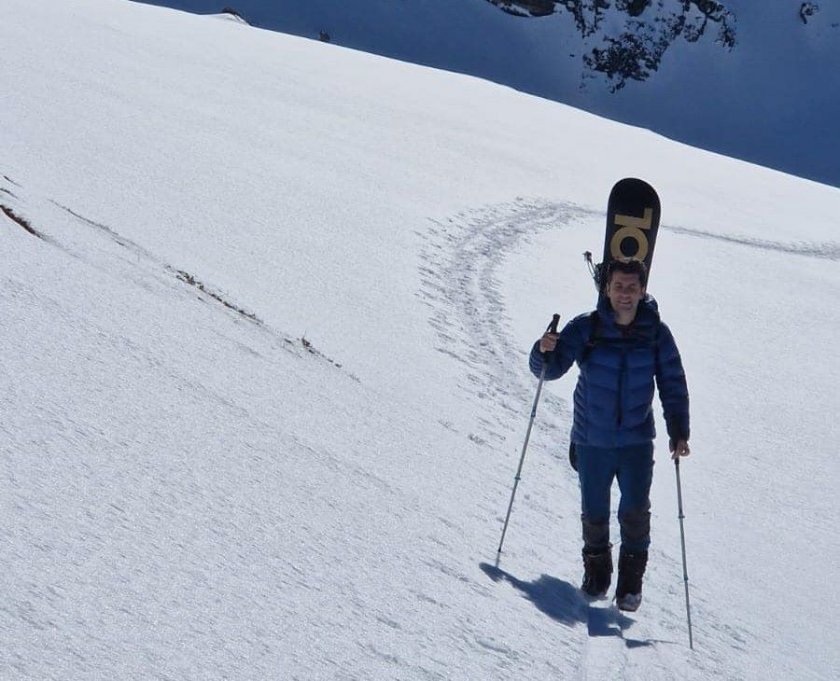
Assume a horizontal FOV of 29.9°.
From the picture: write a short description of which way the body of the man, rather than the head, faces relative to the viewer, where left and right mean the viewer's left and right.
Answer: facing the viewer

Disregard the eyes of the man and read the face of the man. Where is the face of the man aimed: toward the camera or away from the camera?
toward the camera
